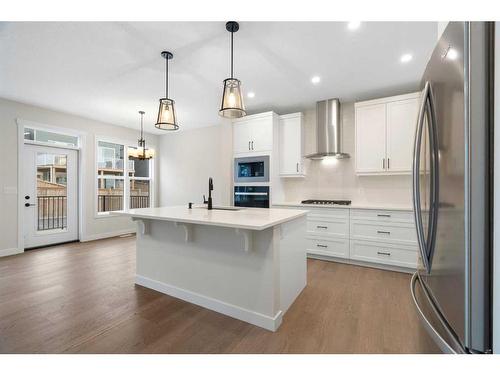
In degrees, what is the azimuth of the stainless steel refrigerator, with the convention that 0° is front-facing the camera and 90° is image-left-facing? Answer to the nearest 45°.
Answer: approximately 90°

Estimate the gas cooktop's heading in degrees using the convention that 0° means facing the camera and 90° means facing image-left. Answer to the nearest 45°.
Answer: approximately 0°

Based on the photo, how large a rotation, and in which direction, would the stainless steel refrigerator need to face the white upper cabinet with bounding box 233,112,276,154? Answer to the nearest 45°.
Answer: approximately 45° to its right

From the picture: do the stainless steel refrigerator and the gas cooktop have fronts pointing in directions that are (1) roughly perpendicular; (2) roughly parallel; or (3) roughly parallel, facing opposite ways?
roughly perpendicular

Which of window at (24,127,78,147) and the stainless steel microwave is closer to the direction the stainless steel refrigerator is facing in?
the window

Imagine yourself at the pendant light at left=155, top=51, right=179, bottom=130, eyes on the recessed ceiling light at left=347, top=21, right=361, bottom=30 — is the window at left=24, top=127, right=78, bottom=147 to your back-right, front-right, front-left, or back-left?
back-left

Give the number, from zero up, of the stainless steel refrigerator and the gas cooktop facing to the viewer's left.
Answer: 1

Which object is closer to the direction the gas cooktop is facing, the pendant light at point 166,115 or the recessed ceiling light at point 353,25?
the recessed ceiling light

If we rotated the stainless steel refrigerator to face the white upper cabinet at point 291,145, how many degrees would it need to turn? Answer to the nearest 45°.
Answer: approximately 45° to its right

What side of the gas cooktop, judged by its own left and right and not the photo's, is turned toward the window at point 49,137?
right

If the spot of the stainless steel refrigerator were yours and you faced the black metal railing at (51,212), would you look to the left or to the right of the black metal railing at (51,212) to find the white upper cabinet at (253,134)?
right
